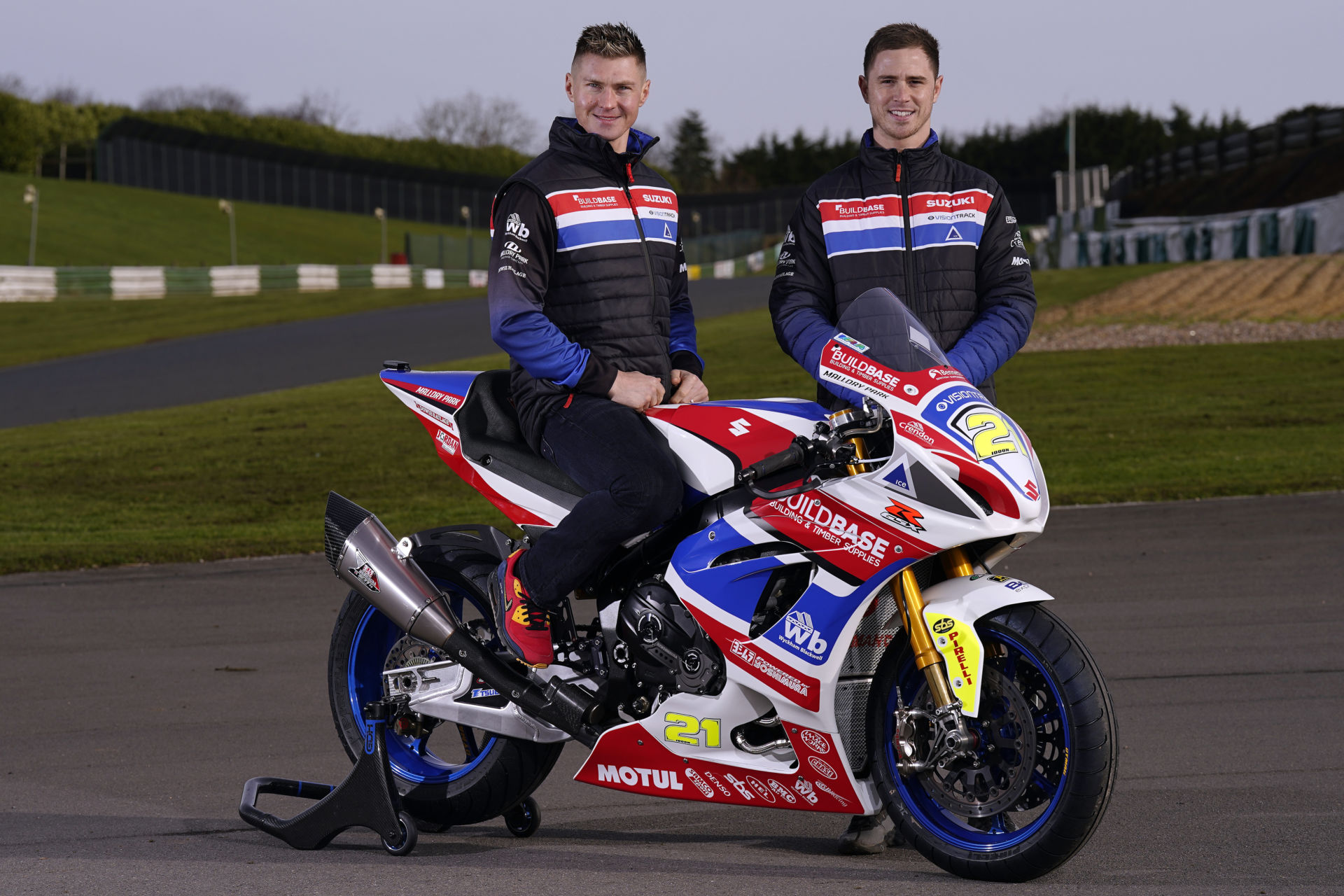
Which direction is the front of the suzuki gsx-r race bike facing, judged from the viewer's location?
facing the viewer and to the right of the viewer

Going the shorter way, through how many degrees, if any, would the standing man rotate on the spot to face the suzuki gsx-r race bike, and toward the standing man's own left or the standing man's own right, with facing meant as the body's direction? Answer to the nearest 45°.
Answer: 0° — they already face it

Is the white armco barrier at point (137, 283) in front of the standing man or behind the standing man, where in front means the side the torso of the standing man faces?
behind

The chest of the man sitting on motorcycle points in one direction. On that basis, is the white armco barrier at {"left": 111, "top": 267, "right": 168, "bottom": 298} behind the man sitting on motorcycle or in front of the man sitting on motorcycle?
behind

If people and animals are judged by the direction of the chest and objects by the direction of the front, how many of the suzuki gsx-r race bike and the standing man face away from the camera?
0
